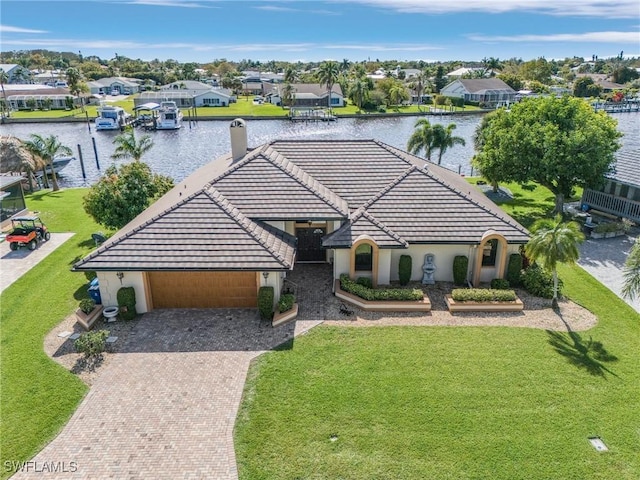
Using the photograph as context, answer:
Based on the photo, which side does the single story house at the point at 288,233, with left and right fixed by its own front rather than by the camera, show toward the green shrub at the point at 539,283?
left

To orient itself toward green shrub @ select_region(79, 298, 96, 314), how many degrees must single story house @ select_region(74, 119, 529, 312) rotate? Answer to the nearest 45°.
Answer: approximately 90° to its right

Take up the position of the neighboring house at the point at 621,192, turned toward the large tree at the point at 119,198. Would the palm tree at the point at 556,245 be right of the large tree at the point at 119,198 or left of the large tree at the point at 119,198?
left

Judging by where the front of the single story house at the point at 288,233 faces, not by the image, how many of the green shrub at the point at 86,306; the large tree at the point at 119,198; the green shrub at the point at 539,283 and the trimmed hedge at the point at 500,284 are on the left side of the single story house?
2

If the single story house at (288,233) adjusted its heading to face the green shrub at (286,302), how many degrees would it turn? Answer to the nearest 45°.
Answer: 0° — it already faces it

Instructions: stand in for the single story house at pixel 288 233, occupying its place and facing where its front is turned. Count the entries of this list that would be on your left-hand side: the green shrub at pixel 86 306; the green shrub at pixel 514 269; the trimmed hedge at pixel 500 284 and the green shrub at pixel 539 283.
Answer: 3

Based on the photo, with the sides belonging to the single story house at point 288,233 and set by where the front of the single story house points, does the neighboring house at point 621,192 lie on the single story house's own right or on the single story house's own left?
on the single story house's own left

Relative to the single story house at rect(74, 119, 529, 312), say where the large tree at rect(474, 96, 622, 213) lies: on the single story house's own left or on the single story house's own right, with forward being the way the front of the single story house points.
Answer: on the single story house's own left

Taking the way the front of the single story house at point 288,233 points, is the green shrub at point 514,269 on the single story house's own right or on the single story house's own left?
on the single story house's own left

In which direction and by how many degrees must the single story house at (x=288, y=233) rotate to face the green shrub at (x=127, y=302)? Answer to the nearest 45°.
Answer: approximately 45° to its right

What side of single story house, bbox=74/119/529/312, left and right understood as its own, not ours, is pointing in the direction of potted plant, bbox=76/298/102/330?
right

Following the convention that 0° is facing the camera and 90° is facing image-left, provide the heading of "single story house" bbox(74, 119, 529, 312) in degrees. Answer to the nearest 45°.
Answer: approximately 0°

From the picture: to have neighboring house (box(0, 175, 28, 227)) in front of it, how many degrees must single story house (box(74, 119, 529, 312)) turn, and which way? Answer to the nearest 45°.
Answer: approximately 135° to its right

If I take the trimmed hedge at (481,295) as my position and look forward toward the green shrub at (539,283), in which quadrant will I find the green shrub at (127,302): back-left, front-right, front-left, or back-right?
back-left
